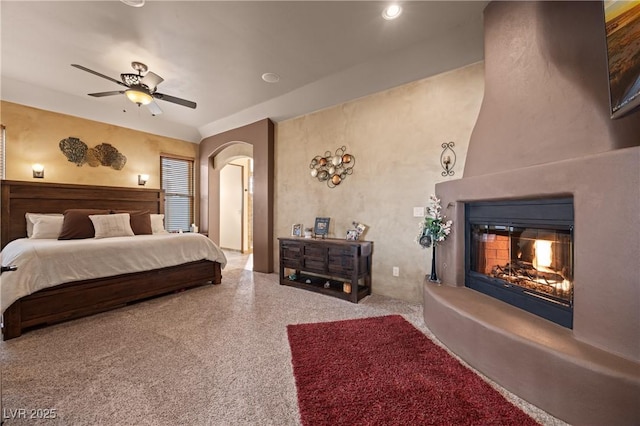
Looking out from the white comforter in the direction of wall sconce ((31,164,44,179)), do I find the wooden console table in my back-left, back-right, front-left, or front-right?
back-right

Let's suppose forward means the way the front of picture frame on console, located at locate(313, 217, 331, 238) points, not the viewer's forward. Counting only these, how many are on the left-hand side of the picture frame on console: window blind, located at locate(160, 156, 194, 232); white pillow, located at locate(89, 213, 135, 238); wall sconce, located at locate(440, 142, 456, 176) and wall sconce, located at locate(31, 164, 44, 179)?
1

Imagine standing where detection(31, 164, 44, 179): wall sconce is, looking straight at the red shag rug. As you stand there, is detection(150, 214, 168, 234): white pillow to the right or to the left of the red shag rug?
left

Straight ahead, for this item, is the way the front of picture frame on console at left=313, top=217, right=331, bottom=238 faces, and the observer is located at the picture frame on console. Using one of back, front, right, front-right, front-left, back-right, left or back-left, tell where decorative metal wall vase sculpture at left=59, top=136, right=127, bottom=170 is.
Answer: front-right

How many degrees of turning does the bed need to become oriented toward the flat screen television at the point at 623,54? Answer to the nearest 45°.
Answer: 0° — it already faces it

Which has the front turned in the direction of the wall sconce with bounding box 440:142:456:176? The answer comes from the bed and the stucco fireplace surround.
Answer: the bed

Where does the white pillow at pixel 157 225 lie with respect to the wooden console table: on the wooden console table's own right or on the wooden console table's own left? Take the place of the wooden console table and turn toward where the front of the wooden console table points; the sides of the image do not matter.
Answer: on the wooden console table's own right

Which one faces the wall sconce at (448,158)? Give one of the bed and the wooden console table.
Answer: the bed

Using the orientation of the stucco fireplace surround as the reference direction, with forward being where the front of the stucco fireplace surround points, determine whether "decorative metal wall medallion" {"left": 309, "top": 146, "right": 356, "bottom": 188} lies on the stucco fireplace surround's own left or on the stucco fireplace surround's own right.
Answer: on the stucco fireplace surround's own right

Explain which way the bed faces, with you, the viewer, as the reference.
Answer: facing the viewer and to the right of the viewer

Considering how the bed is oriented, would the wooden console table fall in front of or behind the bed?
in front

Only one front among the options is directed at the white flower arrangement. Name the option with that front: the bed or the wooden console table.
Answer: the bed

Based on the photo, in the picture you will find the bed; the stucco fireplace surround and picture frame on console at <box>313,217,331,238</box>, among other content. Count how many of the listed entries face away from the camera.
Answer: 0

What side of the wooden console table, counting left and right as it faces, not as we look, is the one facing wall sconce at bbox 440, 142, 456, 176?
left

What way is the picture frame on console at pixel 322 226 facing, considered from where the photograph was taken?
facing the viewer and to the left of the viewer

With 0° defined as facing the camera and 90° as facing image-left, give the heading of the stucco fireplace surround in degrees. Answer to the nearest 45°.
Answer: approximately 45°
